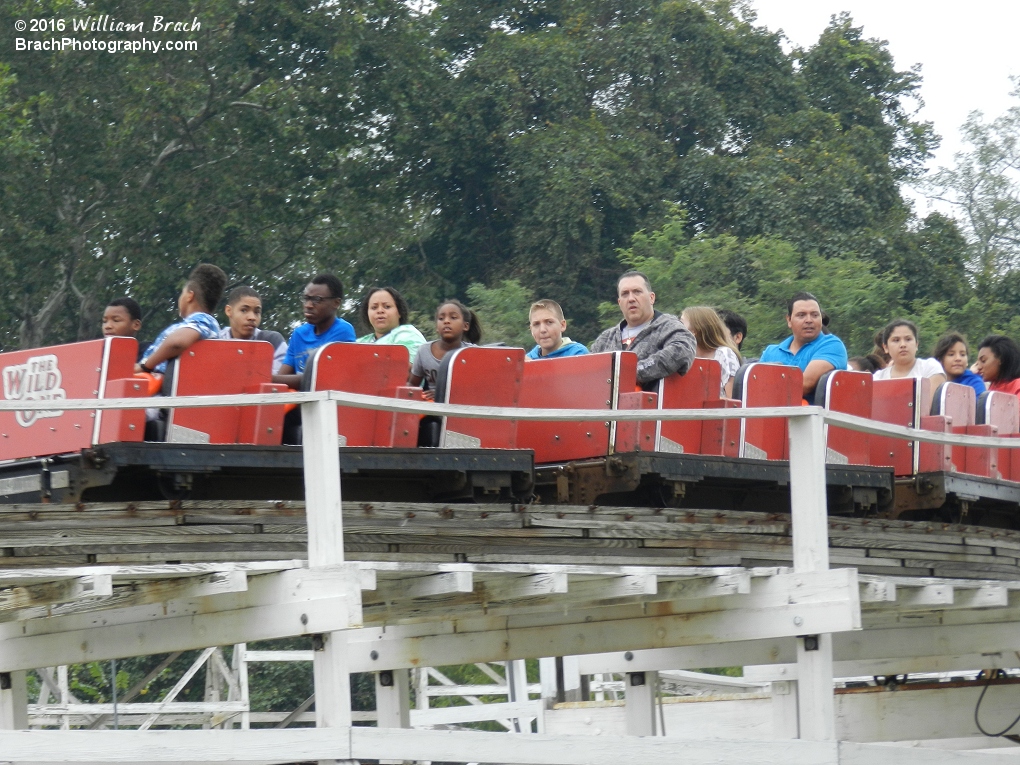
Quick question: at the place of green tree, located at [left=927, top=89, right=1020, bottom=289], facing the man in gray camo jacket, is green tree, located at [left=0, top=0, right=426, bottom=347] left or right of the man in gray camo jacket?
right

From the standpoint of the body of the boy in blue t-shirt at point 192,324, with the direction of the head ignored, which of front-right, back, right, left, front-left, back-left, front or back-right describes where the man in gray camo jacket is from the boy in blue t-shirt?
back

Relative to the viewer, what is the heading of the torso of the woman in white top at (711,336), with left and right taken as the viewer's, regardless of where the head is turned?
facing to the left of the viewer

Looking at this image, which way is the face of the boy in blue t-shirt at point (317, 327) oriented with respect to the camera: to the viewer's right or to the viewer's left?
to the viewer's left

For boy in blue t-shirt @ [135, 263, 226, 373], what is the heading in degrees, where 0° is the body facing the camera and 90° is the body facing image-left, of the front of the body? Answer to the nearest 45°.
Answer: approximately 90°

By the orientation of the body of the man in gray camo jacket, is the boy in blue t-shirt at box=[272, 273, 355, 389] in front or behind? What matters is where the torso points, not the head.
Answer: in front

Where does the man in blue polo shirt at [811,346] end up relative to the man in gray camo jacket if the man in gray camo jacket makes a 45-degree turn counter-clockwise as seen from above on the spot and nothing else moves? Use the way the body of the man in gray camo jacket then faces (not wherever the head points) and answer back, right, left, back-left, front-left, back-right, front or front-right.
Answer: back-left

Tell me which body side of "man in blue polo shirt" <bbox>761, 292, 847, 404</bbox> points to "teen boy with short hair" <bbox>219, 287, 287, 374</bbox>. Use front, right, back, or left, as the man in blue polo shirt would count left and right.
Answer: front

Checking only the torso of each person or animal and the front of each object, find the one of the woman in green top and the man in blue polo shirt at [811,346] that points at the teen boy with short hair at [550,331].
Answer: the man in blue polo shirt

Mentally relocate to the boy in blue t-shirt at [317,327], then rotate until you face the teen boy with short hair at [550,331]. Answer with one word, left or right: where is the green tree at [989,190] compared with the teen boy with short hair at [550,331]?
left

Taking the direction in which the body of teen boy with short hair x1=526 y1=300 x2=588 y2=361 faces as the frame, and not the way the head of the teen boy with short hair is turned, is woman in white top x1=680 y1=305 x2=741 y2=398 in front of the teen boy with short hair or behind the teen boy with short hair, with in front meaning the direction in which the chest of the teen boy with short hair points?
behind

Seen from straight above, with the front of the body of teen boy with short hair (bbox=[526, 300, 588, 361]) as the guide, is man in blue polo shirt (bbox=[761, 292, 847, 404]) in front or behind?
behind
